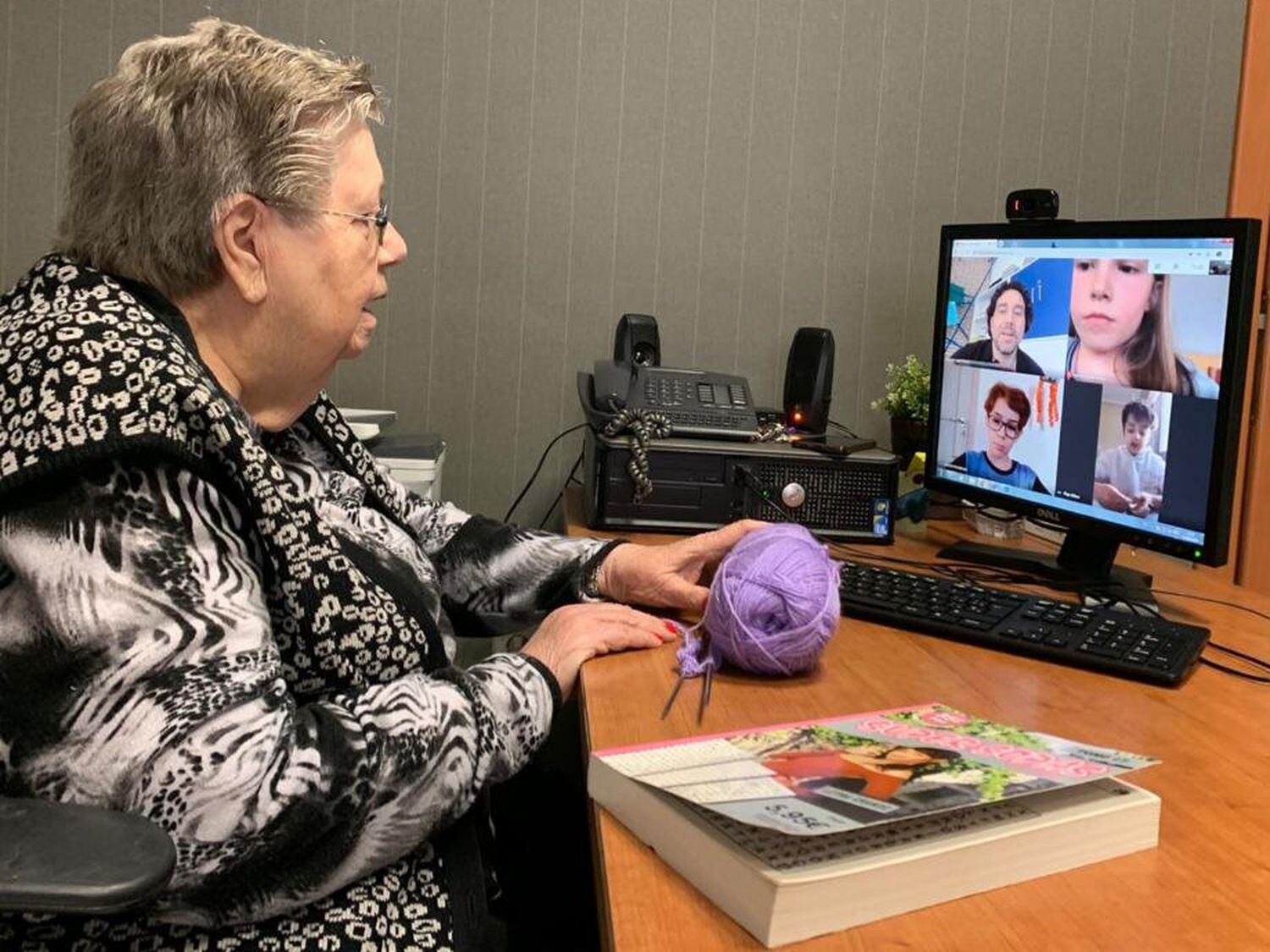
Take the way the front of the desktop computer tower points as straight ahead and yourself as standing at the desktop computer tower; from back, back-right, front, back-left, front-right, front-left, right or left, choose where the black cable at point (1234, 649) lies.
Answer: front-left

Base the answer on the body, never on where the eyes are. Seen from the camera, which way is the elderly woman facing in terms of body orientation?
to the viewer's right

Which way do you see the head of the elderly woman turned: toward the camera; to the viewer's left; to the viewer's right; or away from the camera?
to the viewer's right

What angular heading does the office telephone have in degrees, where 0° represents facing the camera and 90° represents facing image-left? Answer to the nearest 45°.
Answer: approximately 0°

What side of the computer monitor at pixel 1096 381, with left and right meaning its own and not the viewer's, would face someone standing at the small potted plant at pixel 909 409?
right
